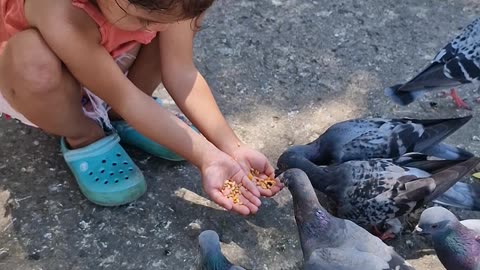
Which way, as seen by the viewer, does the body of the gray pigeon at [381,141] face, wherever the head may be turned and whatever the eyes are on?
to the viewer's left

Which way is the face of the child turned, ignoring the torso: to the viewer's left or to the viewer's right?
to the viewer's right

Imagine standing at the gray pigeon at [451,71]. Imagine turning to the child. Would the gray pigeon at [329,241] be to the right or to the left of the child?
left

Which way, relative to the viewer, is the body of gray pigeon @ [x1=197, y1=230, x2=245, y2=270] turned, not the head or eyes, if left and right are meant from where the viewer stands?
facing away from the viewer and to the left of the viewer

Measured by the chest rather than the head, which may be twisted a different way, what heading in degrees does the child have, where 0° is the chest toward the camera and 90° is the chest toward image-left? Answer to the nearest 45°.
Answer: approximately 315°

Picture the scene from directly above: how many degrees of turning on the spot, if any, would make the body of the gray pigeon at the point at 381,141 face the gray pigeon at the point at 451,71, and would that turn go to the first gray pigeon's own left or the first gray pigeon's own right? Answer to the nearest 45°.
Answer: approximately 90° to the first gray pigeon's own right

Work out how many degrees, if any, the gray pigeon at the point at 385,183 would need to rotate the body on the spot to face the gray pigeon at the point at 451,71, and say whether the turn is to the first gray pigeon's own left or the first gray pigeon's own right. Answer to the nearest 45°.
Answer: approximately 90° to the first gray pigeon's own right

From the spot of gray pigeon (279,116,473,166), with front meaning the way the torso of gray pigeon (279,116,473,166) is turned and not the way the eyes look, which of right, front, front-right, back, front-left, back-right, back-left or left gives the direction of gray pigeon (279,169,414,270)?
left

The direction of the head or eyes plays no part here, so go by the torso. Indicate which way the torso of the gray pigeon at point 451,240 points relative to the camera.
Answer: to the viewer's left

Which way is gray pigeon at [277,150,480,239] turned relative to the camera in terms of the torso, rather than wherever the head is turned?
to the viewer's left

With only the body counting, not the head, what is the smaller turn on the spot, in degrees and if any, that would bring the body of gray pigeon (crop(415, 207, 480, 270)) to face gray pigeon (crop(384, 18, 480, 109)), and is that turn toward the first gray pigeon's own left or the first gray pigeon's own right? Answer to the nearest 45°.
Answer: approximately 45° to the first gray pigeon's own right

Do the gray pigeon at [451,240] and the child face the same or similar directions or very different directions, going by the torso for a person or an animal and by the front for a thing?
very different directions
